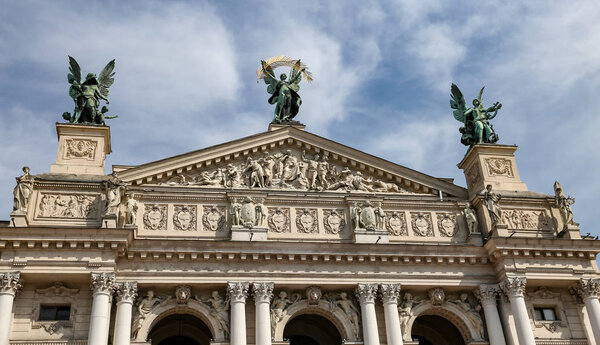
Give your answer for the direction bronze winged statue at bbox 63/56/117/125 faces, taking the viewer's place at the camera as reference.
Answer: facing the viewer

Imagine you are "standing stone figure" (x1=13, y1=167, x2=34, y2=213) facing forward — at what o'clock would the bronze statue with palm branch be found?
The bronze statue with palm branch is roughly at 9 o'clock from the standing stone figure.

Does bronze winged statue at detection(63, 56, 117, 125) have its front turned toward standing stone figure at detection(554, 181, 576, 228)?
no

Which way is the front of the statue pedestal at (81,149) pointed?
toward the camera

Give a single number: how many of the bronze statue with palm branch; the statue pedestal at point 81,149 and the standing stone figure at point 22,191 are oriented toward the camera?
3

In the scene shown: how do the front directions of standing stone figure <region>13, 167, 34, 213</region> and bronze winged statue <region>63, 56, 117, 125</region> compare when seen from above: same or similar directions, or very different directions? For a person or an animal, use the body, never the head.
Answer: same or similar directions

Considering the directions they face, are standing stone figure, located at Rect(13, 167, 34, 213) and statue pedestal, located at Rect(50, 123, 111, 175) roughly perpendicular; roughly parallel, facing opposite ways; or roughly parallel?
roughly parallel

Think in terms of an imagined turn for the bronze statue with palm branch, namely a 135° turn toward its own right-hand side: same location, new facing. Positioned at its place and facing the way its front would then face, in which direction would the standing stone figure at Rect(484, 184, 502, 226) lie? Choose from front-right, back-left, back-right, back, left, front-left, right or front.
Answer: back-right

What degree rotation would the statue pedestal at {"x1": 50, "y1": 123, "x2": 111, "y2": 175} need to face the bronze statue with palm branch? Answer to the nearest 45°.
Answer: approximately 90° to its left

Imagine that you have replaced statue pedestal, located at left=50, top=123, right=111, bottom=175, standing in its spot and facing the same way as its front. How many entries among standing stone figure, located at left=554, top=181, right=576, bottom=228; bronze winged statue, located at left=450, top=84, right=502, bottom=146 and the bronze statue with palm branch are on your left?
3

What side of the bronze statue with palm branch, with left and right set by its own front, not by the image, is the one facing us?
front

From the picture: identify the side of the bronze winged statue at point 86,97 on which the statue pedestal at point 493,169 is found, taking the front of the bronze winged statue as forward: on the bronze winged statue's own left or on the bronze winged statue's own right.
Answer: on the bronze winged statue's own left

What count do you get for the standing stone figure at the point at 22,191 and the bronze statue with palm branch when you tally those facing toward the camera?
2

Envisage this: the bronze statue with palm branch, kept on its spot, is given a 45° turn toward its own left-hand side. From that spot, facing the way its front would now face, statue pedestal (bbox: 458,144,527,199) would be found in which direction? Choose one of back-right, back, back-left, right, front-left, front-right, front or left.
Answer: front-left

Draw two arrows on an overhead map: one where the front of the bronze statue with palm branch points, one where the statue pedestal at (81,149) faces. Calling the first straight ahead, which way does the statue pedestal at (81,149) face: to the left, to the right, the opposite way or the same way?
the same way
